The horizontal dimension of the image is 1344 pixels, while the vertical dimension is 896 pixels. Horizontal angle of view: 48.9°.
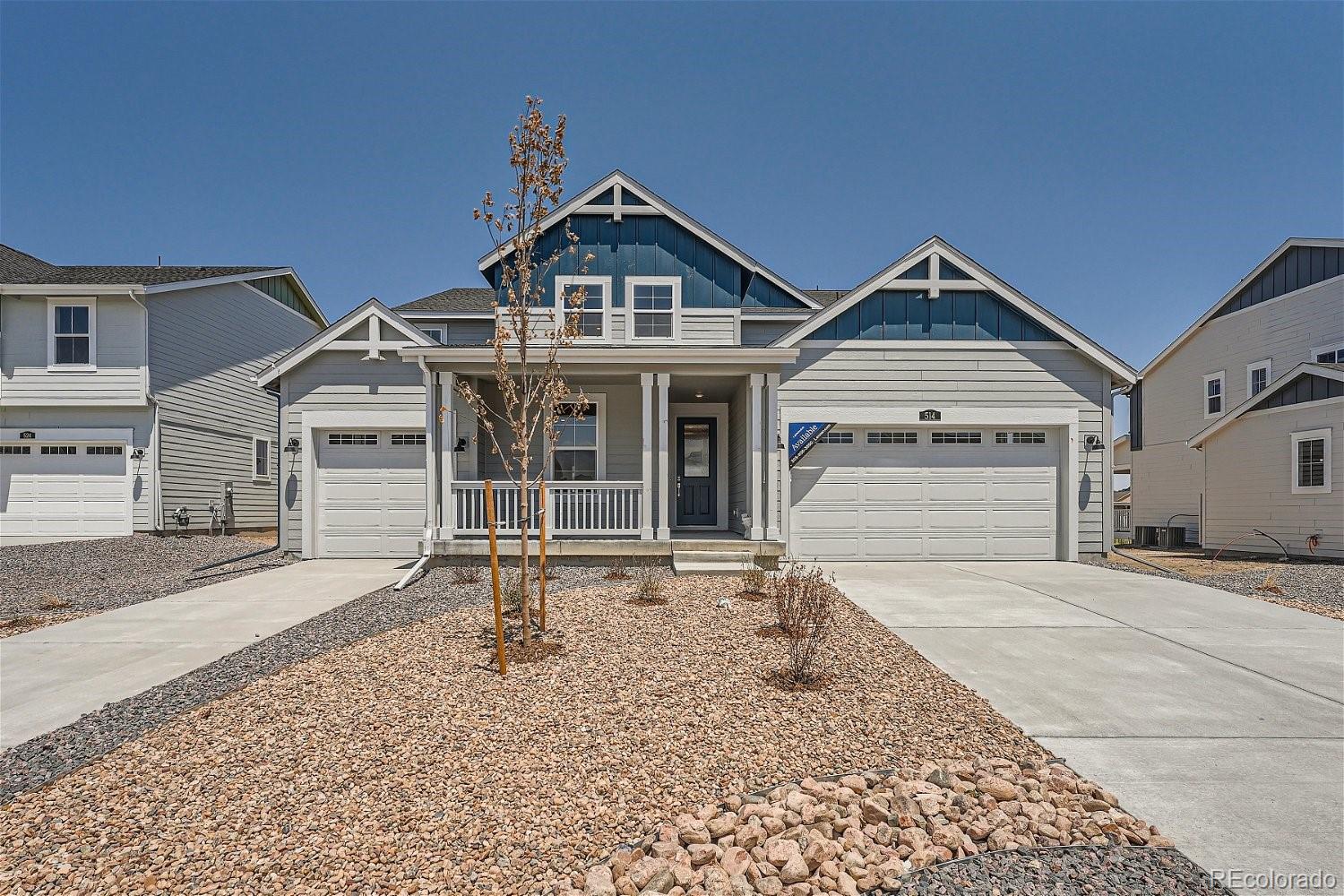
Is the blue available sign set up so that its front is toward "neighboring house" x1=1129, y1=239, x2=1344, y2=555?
no

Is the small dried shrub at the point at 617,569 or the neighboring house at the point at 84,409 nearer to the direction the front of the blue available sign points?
the small dried shrub

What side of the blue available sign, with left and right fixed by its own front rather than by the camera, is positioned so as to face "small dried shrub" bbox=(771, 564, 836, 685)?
front

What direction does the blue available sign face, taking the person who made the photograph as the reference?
facing the viewer

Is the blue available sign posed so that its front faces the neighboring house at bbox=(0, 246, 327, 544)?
no

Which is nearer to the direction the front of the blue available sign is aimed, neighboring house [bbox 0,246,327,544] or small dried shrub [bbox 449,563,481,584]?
the small dried shrub

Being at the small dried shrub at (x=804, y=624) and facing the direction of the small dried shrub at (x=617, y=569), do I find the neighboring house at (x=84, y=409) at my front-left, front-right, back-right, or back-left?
front-left

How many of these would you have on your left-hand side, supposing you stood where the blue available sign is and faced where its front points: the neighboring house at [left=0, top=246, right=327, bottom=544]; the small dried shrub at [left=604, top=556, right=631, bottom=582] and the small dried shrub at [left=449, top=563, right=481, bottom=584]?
0

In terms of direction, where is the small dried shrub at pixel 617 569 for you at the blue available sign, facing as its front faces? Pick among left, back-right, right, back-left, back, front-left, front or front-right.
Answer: front-right

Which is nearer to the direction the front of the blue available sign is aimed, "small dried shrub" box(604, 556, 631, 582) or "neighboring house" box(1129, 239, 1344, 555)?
the small dried shrub

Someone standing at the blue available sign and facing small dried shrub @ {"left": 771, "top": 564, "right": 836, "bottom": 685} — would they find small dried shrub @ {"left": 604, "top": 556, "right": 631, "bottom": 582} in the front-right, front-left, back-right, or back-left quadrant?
front-right

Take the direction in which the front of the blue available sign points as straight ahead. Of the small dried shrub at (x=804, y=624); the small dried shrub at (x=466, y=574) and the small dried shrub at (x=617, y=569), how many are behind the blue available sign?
0
